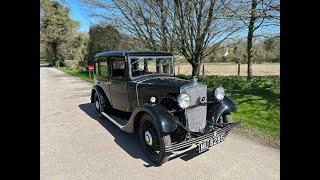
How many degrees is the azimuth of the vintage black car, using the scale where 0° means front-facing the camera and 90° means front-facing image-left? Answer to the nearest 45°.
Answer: approximately 315°

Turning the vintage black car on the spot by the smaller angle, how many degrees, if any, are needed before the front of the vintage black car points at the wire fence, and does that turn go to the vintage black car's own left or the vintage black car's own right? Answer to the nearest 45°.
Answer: approximately 135° to the vintage black car's own left

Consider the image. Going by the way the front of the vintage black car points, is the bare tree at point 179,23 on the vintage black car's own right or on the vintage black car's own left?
on the vintage black car's own left
